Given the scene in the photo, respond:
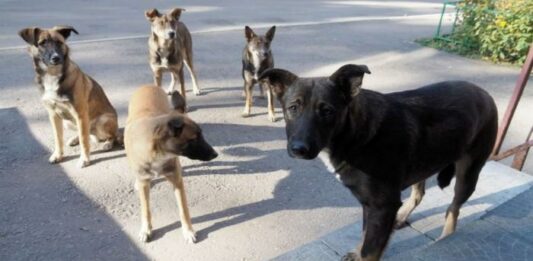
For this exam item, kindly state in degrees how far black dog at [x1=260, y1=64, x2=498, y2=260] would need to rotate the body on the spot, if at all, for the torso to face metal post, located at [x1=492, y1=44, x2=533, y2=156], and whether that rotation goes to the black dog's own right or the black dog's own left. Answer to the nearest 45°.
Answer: approximately 180°

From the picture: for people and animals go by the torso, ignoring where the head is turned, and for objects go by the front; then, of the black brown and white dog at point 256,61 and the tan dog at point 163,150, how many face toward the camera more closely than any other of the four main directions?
2

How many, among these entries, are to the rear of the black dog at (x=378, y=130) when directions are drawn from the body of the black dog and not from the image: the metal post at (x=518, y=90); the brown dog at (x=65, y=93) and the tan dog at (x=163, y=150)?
1

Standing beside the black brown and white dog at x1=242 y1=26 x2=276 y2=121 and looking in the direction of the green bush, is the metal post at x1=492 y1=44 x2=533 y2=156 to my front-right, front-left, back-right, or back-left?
front-right

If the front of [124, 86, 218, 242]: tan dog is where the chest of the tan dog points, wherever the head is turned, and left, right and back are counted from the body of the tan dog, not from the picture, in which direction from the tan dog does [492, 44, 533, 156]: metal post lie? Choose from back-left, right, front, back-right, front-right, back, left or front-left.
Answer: left

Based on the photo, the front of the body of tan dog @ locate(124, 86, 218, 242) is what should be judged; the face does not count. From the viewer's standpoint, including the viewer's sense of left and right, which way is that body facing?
facing the viewer

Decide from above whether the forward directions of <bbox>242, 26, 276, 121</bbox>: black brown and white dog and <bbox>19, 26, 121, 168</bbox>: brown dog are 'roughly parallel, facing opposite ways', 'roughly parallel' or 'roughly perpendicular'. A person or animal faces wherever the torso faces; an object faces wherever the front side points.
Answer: roughly parallel

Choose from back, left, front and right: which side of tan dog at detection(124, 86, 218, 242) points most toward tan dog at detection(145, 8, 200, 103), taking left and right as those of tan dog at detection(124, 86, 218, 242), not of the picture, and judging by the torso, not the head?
back

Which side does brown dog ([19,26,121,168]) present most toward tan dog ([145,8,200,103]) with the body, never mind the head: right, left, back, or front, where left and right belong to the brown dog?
back

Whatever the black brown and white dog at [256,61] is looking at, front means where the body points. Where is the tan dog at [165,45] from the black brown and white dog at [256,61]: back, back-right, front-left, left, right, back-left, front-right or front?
right

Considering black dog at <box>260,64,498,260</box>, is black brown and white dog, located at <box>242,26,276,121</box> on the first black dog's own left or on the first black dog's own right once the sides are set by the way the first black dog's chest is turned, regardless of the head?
on the first black dog's own right

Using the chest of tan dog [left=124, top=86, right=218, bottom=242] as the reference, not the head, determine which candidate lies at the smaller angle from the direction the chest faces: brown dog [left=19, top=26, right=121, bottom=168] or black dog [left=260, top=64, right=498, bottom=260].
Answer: the black dog

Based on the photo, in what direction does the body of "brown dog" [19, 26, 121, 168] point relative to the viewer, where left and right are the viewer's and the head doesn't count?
facing the viewer and to the left of the viewer
